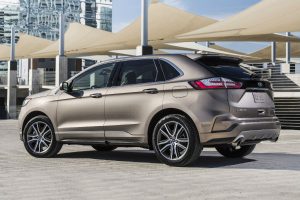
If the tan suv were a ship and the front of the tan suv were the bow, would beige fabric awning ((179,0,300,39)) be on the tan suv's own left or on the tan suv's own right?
on the tan suv's own right

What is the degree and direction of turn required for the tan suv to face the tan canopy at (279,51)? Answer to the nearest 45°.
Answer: approximately 45° to its right

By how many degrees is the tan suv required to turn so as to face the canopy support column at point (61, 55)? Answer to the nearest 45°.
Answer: approximately 45° to its right

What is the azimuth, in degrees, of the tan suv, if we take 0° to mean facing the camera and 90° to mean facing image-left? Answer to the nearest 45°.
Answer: approximately 135°

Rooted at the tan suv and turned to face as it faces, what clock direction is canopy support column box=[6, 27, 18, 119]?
The canopy support column is roughly at 1 o'clock from the tan suv.
